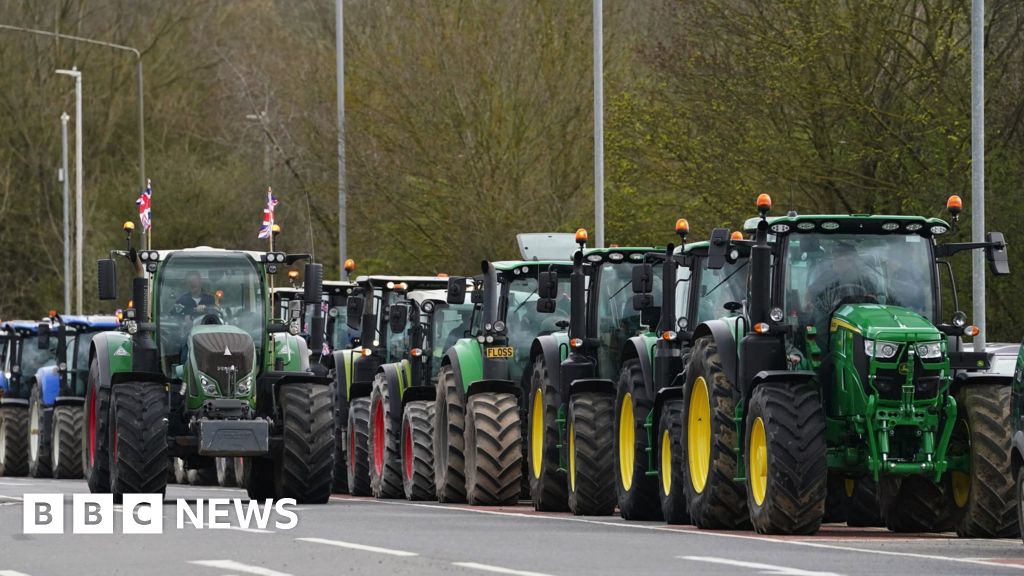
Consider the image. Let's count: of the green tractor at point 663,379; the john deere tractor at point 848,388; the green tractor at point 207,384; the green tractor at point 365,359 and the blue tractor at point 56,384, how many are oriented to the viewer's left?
0

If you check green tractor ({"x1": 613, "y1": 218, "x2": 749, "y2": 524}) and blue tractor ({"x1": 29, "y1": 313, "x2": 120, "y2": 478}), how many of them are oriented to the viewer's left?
0

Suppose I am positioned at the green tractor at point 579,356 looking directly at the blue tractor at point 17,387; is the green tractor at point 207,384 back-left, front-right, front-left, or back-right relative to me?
front-left

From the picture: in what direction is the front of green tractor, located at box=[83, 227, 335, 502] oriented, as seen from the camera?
facing the viewer

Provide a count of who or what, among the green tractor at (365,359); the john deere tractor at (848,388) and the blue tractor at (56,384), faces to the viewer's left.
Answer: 0

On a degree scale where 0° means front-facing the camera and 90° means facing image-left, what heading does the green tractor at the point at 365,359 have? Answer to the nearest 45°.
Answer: approximately 315°

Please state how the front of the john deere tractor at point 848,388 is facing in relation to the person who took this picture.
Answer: facing the viewer and to the right of the viewer

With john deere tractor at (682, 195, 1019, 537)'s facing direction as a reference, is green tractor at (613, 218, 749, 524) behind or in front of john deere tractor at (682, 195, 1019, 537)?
behind

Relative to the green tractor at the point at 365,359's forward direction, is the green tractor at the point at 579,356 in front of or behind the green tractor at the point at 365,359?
in front

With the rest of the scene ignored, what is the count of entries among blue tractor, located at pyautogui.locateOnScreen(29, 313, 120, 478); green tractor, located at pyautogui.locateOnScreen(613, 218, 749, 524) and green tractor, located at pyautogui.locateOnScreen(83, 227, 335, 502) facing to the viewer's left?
0

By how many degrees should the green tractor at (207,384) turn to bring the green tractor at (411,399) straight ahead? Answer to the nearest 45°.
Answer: approximately 135° to its left

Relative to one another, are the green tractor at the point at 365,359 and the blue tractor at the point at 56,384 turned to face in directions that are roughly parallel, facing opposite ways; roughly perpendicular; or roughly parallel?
roughly parallel

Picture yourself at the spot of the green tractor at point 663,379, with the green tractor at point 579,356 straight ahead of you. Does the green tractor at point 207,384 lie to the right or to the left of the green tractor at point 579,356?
left

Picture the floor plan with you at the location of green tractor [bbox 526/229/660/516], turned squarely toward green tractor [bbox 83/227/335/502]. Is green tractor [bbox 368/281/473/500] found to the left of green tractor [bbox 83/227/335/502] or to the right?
right

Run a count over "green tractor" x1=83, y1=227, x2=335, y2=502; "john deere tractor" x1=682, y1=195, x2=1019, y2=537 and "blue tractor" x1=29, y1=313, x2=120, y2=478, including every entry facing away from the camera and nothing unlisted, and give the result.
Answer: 0
